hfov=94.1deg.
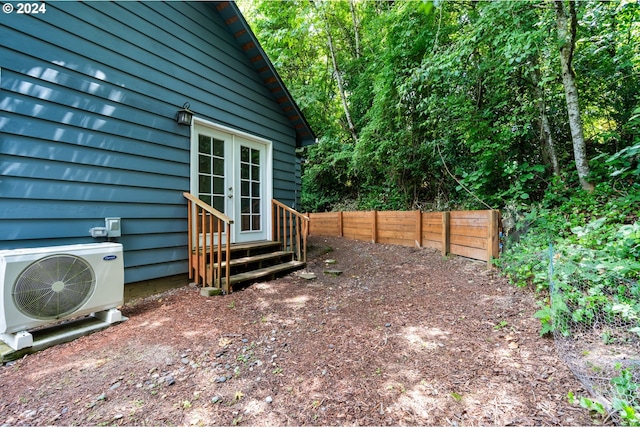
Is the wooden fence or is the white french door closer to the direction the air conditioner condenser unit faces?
the wooden fence

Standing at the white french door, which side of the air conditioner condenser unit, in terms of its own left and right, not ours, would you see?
left

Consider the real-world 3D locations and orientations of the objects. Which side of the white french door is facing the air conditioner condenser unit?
right

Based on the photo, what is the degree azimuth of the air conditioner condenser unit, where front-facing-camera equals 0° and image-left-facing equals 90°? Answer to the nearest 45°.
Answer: approximately 315°

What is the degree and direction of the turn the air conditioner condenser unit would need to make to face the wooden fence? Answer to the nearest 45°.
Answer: approximately 45° to its left

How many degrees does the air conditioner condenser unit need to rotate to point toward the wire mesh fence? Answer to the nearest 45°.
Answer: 0° — it already faces it

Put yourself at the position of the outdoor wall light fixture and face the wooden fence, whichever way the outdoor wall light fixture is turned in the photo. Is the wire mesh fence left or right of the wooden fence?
right

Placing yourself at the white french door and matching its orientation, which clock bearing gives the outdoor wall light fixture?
The outdoor wall light fixture is roughly at 3 o'clock from the white french door.

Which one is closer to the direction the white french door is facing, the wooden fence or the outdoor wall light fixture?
the wooden fence
